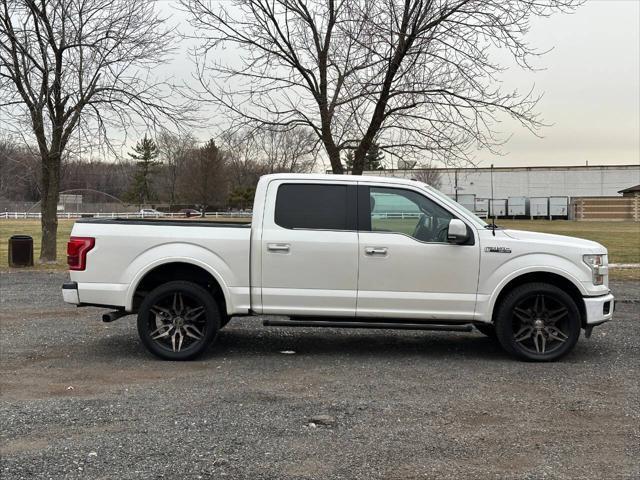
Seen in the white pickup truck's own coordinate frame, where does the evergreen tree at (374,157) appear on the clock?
The evergreen tree is roughly at 9 o'clock from the white pickup truck.

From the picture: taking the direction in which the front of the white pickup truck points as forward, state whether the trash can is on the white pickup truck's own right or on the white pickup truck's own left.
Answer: on the white pickup truck's own left

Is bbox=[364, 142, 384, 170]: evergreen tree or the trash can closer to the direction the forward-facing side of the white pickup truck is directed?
the evergreen tree

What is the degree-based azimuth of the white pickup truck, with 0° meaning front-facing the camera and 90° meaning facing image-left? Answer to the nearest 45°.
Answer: approximately 270°
